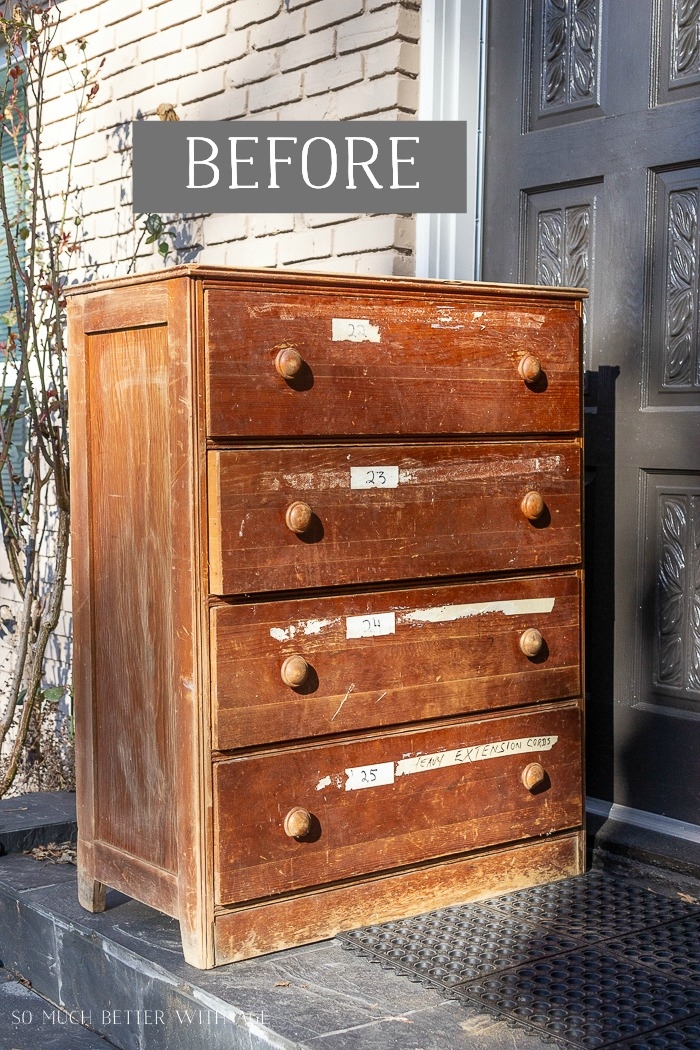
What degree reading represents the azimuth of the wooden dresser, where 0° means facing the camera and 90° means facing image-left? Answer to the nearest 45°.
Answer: approximately 315°

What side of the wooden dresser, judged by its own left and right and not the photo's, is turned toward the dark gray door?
left
